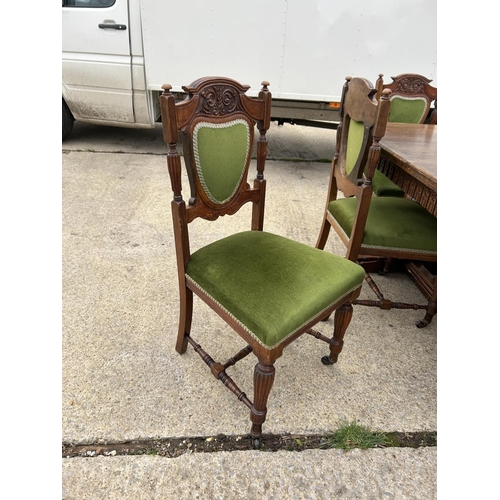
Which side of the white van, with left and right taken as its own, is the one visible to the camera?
left

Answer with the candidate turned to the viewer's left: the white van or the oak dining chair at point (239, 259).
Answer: the white van

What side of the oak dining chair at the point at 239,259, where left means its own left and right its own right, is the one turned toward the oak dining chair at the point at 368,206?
left

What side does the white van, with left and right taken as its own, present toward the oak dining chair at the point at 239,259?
left

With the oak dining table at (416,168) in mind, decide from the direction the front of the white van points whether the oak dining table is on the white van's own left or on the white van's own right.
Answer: on the white van's own left

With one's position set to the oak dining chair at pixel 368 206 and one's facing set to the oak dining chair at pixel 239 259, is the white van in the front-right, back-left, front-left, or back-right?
back-right

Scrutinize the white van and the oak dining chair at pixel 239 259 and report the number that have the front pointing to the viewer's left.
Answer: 1

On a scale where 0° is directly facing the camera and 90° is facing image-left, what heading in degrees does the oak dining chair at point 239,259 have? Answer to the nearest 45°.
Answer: approximately 315°

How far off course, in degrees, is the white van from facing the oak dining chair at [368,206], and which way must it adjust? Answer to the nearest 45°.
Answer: approximately 90° to its left
